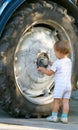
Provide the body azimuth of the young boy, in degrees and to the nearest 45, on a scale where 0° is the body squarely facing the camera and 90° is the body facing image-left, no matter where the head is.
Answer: approximately 135°
